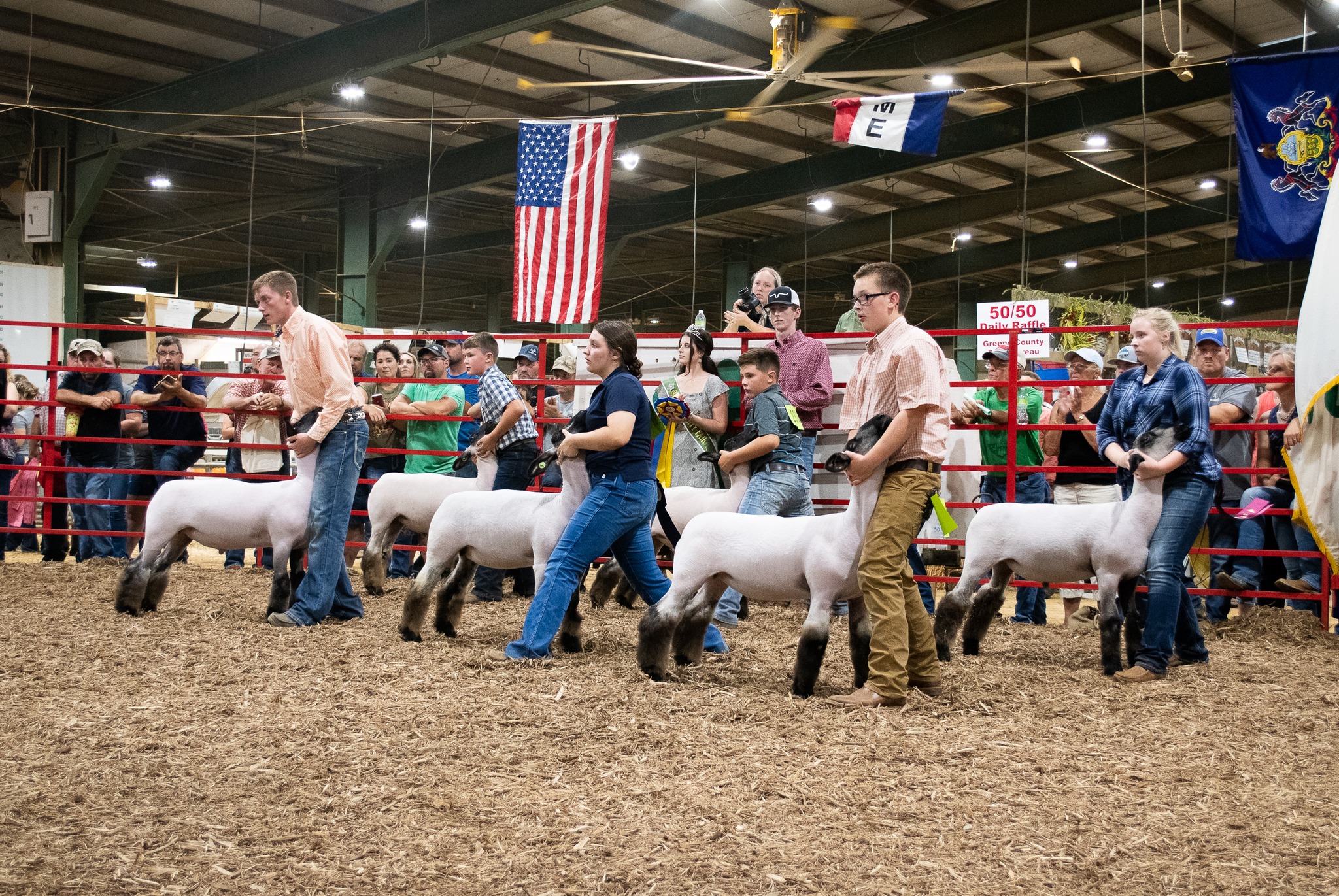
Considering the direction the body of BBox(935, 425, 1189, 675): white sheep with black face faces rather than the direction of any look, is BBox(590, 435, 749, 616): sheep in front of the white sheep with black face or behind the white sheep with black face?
behind

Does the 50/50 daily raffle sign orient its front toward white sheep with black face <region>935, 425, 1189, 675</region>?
yes

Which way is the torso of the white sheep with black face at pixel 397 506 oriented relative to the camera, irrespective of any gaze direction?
to the viewer's right

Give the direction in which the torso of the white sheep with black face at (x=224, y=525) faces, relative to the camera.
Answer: to the viewer's right

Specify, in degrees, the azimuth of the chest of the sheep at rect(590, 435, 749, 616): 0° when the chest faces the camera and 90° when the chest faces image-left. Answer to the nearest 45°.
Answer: approximately 270°

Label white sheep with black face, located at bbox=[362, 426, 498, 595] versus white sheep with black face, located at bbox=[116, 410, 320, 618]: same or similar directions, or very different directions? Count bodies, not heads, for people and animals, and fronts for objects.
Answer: same or similar directions

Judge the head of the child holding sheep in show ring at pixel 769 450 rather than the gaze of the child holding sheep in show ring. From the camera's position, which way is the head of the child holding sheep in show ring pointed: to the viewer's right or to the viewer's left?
to the viewer's left

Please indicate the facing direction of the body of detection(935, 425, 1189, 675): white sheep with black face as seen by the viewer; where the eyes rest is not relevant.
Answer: to the viewer's right

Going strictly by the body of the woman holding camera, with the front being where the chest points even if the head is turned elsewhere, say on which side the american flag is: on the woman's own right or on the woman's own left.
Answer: on the woman's own right
